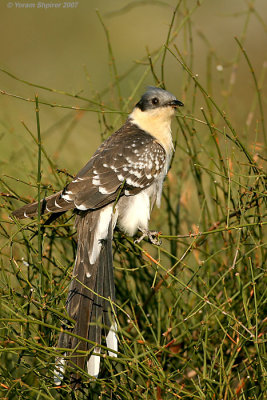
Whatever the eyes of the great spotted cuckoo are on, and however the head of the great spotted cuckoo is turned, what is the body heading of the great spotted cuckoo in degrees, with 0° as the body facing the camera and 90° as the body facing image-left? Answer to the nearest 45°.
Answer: approximately 270°
